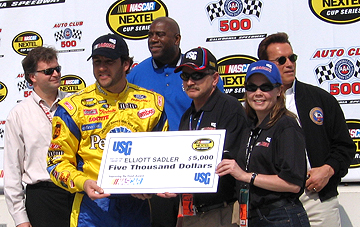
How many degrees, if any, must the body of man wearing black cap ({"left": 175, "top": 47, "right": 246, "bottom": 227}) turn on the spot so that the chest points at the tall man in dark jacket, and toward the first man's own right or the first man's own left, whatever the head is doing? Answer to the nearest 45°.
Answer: approximately 180°

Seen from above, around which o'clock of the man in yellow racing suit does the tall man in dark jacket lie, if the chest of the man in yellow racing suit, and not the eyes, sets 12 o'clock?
The tall man in dark jacket is roughly at 9 o'clock from the man in yellow racing suit.

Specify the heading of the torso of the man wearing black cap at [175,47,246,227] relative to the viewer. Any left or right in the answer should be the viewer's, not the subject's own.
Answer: facing the viewer and to the left of the viewer

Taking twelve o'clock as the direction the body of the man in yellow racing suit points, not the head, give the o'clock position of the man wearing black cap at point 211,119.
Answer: The man wearing black cap is roughly at 9 o'clock from the man in yellow racing suit.

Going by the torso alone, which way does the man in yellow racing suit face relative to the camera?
toward the camera

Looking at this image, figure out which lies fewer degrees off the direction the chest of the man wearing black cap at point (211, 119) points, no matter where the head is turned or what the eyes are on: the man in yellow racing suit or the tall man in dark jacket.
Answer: the man in yellow racing suit

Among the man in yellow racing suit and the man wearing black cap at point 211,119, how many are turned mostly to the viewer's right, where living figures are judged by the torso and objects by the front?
0
